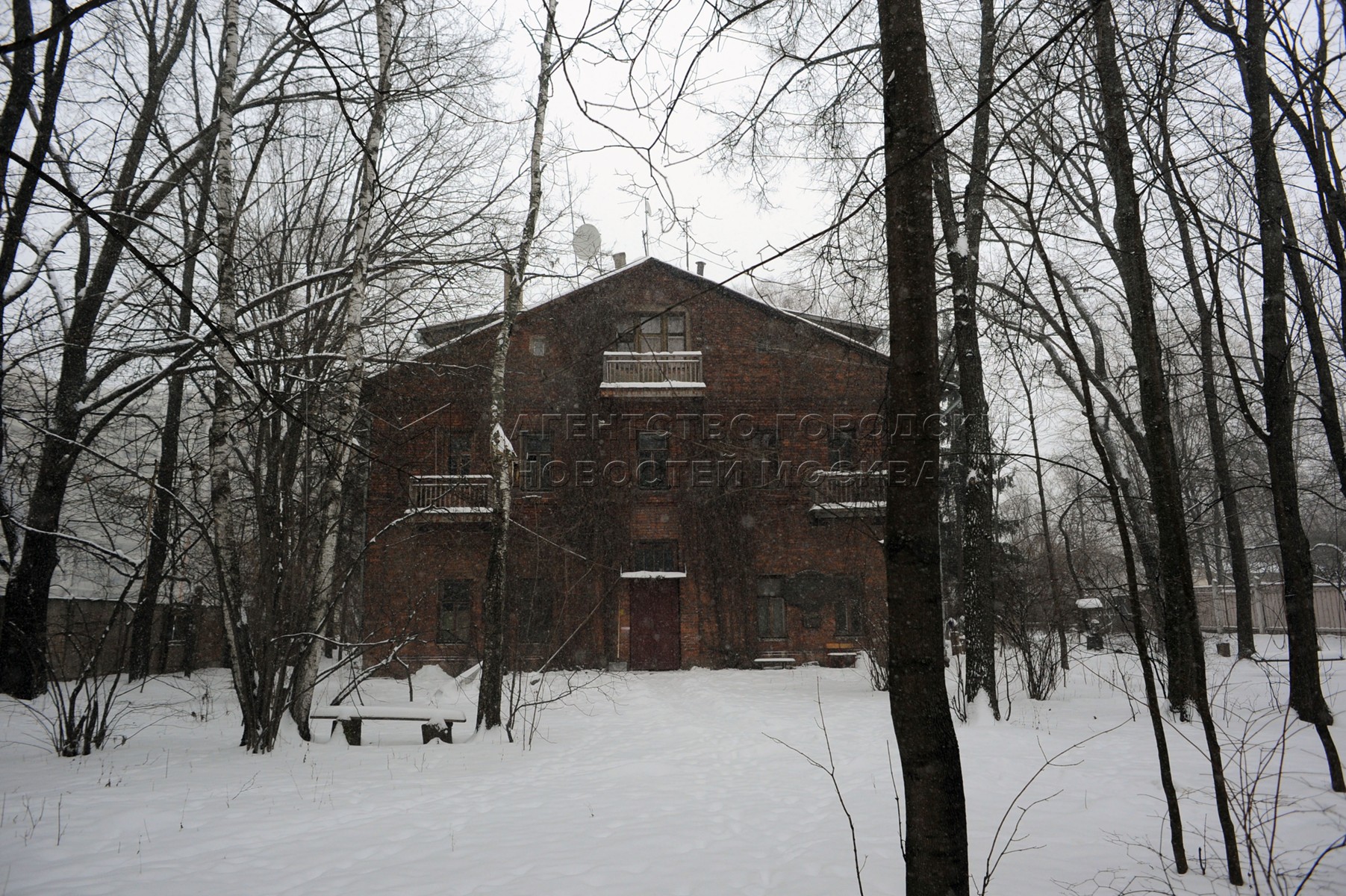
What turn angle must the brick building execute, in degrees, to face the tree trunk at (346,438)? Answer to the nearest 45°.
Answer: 0° — it already faces it

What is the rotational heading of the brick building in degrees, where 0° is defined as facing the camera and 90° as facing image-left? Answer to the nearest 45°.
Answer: approximately 0°

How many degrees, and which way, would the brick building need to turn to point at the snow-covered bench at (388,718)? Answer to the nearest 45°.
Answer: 0° — it already faces it

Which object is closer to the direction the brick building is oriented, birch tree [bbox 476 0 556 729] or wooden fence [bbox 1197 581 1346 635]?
the birch tree

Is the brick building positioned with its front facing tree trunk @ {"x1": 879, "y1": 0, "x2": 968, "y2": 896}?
yes

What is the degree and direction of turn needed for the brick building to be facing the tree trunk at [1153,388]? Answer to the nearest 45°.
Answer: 0° — it already faces it

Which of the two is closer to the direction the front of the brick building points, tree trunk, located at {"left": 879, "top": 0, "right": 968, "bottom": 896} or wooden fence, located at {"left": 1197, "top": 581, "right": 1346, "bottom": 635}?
the tree trunk
